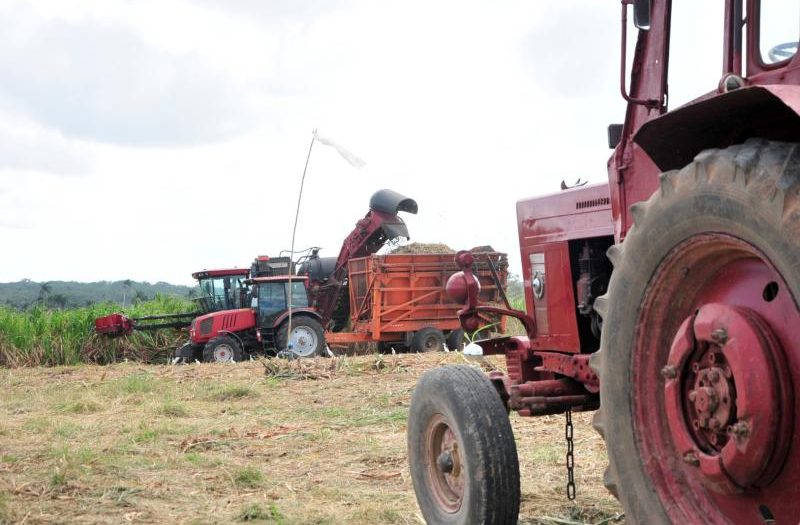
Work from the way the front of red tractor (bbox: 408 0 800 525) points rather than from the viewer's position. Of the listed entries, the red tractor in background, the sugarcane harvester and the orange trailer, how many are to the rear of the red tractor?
0

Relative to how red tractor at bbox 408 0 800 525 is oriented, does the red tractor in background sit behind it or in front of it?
in front

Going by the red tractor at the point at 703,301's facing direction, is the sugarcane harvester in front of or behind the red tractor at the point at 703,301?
in front

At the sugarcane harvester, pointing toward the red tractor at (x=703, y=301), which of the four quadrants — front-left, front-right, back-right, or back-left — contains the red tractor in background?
front-left

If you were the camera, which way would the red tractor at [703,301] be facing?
facing away from the viewer and to the left of the viewer
